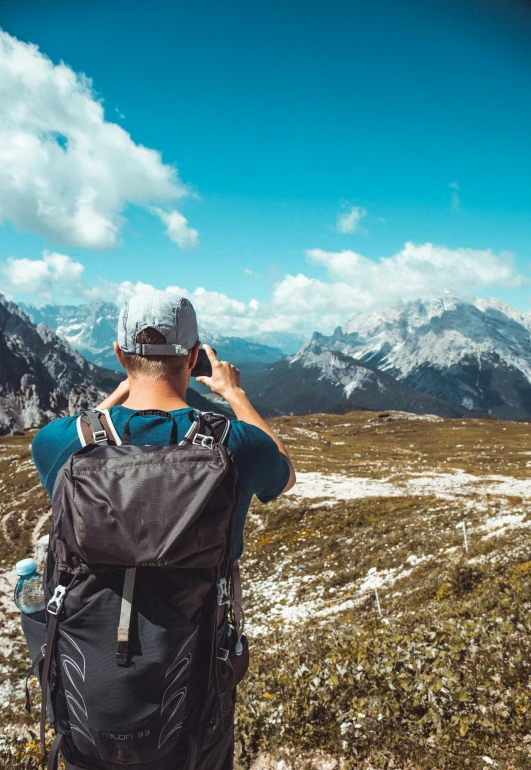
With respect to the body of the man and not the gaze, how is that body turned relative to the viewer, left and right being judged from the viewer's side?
facing away from the viewer

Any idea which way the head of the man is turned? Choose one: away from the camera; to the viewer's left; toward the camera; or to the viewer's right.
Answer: away from the camera
